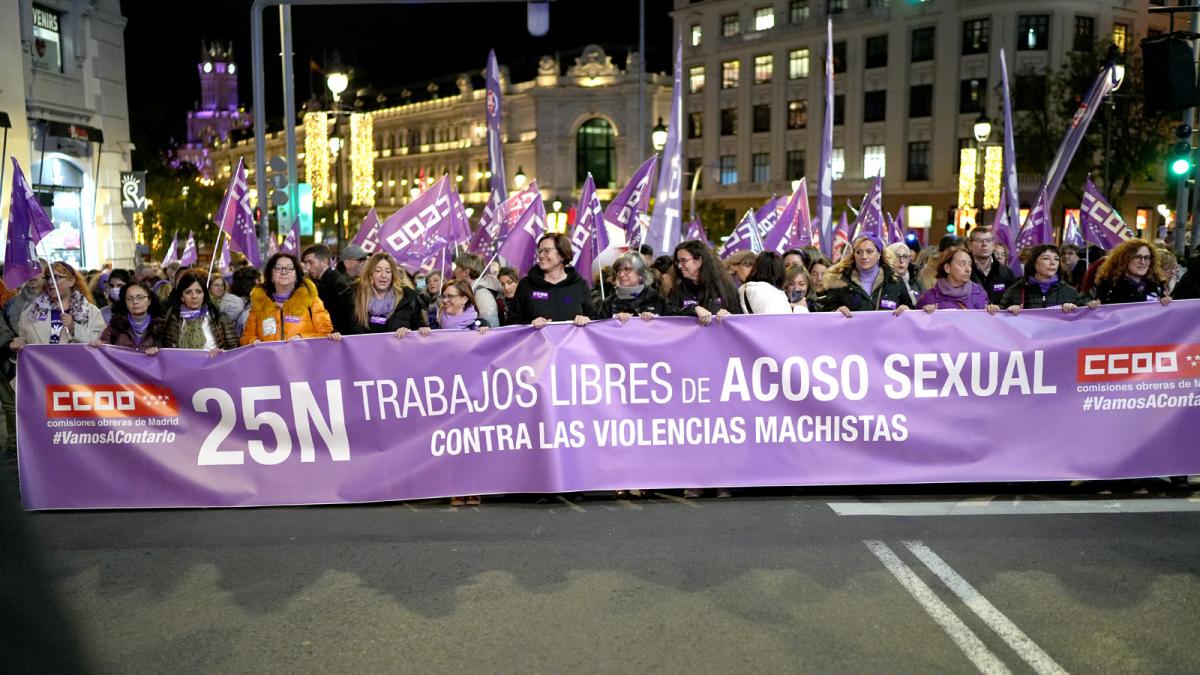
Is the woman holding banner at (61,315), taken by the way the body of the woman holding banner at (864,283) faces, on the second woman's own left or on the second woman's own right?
on the second woman's own right

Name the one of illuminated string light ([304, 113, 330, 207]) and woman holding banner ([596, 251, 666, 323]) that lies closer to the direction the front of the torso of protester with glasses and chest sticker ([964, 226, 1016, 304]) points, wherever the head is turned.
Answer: the woman holding banner

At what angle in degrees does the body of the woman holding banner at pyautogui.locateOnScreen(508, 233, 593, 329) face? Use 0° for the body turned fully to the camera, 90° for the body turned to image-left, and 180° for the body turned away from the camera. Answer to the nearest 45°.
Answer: approximately 0°

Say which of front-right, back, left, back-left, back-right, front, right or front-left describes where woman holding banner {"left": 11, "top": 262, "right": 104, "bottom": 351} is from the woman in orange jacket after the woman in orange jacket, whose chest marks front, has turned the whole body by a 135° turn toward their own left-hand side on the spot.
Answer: left

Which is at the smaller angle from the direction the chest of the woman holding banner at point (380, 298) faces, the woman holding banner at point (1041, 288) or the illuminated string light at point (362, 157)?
the woman holding banner

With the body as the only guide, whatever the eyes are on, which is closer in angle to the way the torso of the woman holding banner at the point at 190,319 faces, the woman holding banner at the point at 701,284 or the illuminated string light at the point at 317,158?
the woman holding banner

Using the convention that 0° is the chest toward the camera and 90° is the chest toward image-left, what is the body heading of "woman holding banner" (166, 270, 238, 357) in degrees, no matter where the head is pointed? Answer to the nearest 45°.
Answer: approximately 0°

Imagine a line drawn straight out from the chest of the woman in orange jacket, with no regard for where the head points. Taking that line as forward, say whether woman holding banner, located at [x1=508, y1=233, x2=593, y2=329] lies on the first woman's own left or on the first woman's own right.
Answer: on the first woman's own left

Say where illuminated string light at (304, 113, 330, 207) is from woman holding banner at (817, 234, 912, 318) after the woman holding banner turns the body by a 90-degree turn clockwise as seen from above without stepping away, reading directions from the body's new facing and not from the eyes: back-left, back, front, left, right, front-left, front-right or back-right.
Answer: front-right
